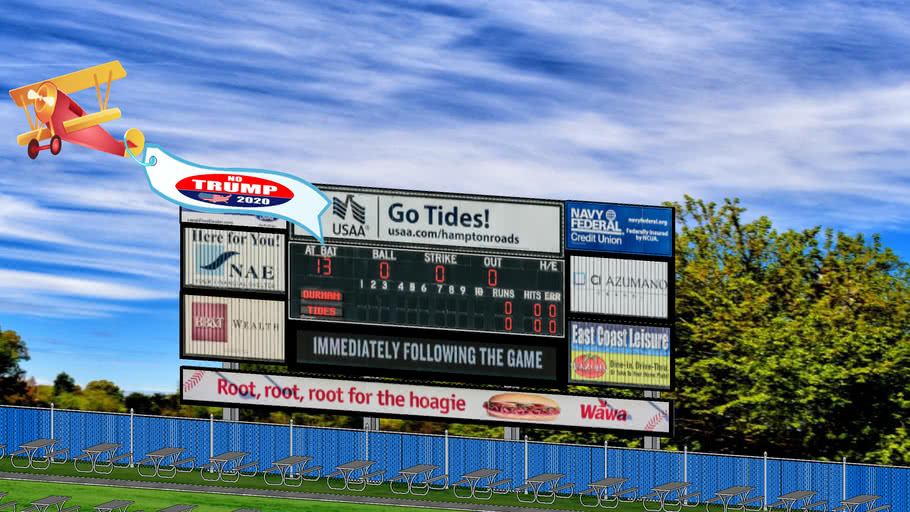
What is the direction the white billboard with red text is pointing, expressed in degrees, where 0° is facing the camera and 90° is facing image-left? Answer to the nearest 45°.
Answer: approximately 0°

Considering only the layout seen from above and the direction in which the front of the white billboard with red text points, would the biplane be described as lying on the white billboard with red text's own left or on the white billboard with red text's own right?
on the white billboard with red text's own right

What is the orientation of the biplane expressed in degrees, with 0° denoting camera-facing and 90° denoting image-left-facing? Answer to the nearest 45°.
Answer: approximately 45°
